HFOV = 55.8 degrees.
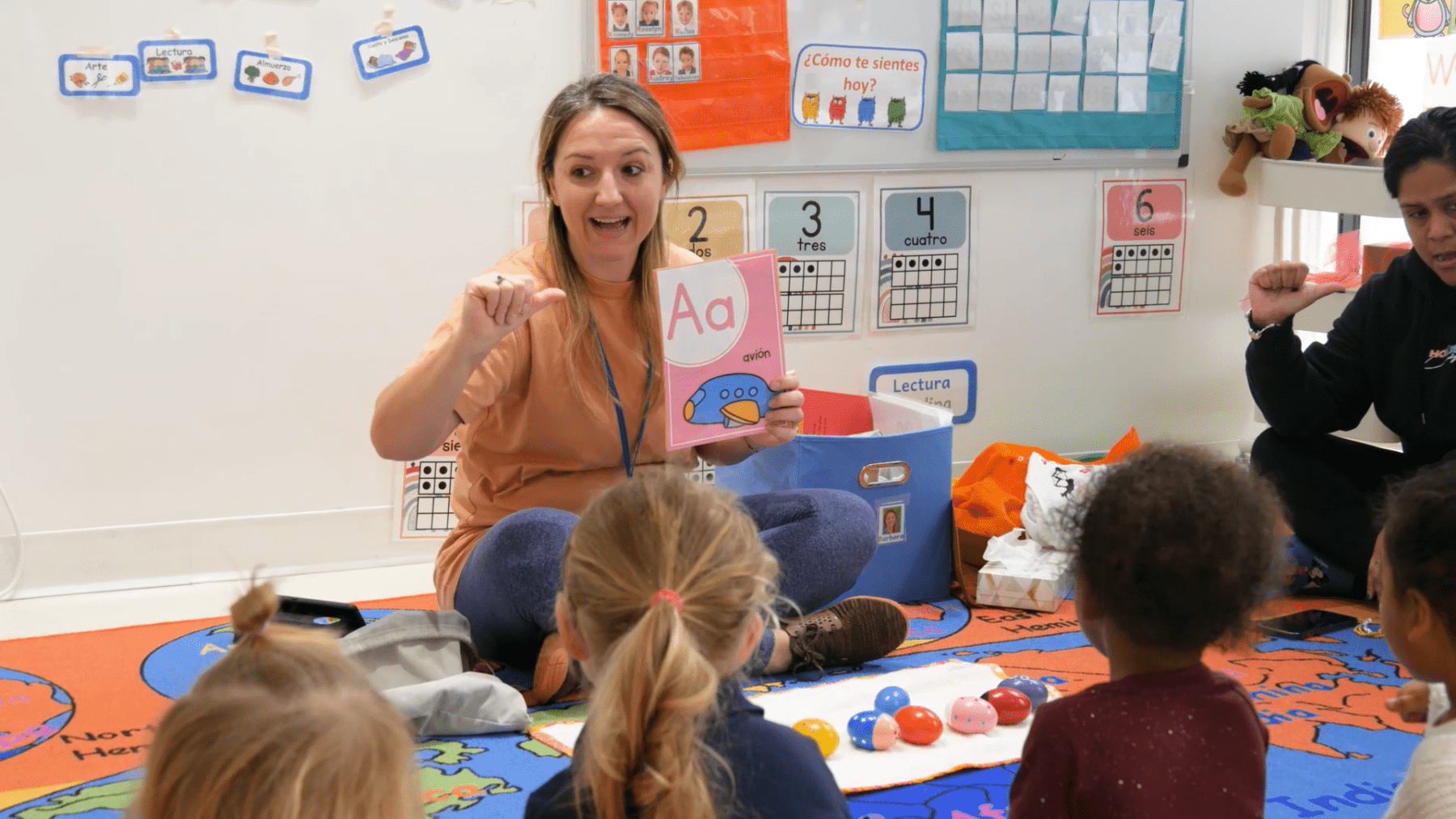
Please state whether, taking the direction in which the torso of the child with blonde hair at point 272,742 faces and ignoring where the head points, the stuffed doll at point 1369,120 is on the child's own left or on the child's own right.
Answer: on the child's own right

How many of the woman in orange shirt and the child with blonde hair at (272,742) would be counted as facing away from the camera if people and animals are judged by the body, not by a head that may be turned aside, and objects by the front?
1

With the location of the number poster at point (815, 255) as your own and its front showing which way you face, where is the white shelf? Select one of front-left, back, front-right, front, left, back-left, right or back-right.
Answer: left

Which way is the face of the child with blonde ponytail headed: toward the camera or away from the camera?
away from the camera

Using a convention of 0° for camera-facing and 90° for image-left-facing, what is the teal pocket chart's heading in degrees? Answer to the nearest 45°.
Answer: approximately 0°

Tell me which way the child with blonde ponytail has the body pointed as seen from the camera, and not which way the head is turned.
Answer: away from the camera

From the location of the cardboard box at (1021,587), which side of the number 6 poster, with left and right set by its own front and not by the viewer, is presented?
front

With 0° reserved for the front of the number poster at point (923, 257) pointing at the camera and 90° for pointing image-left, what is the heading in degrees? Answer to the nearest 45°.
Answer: approximately 0°

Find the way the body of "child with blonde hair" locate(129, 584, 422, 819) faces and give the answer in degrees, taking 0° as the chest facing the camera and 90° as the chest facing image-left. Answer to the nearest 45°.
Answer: approximately 180°

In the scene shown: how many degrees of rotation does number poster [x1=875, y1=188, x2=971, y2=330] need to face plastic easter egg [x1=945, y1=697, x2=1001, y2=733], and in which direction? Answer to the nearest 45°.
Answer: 0° — it already faces it

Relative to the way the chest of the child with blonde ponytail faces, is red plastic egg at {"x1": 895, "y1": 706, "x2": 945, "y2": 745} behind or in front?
in front

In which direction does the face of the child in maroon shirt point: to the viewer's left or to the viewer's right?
to the viewer's left

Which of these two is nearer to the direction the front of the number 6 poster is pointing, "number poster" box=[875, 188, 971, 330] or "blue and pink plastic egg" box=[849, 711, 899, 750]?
the blue and pink plastic egg

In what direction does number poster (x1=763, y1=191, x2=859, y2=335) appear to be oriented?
toward the camera

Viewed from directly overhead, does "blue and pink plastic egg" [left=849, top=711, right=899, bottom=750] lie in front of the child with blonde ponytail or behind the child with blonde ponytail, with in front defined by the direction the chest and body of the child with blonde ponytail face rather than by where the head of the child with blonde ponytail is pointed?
in front

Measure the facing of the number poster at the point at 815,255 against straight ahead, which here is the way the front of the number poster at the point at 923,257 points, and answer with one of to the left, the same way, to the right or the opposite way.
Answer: the same way
